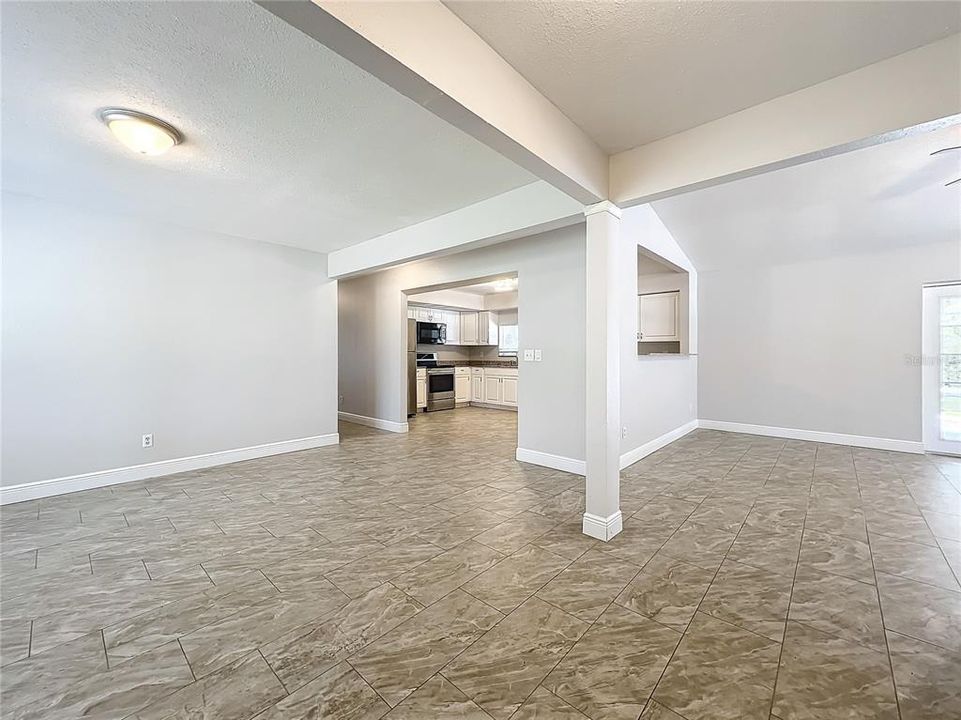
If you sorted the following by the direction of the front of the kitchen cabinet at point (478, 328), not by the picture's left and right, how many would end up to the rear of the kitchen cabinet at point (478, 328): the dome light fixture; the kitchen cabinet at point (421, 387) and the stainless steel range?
0

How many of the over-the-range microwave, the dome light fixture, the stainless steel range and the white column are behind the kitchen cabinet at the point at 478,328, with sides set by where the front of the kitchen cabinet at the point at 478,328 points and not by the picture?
0

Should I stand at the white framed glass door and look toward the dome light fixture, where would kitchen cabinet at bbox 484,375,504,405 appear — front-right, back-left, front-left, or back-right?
front-right

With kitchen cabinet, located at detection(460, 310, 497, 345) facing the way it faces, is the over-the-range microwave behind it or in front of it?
in front

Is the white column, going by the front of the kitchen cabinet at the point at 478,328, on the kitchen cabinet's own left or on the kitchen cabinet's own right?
on the kitchen cabinet's own left

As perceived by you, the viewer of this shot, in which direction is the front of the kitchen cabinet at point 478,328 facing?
facing the viewer and to the left of the viewer

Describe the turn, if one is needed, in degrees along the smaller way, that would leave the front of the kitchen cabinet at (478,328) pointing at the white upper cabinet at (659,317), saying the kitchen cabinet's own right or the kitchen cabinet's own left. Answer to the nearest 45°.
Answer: approximately 90° to the kitchen cabinet's own left

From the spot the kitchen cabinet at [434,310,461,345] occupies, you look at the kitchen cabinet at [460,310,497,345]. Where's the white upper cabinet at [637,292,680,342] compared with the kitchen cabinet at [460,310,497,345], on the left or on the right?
right

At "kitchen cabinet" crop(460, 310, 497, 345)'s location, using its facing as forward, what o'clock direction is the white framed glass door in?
The white framed glass door is roughly at 9 o'clock from the kitchen cabinet.
